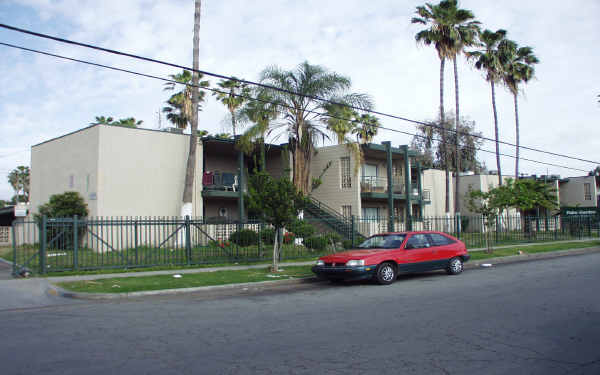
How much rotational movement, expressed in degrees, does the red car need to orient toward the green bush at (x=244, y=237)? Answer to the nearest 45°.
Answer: approximately 90° to its right

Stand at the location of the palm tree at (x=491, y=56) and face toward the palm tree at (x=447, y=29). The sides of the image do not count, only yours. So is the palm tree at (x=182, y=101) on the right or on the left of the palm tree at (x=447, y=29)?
right

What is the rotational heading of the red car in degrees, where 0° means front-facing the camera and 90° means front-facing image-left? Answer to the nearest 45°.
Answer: approximately 45°

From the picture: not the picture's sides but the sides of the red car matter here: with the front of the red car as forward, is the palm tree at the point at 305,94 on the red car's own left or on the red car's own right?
on the red car's own right

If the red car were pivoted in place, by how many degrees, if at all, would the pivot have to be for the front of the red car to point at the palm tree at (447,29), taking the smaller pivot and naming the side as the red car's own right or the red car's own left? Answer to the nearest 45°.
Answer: approximately 135° to the red car's own right

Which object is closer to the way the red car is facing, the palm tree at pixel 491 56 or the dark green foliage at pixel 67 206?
the dark green foliage

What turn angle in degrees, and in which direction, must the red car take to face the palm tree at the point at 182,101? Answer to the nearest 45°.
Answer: approximately 90° to its right

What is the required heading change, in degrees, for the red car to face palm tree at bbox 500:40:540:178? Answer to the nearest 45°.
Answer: approximately 135° to its right
